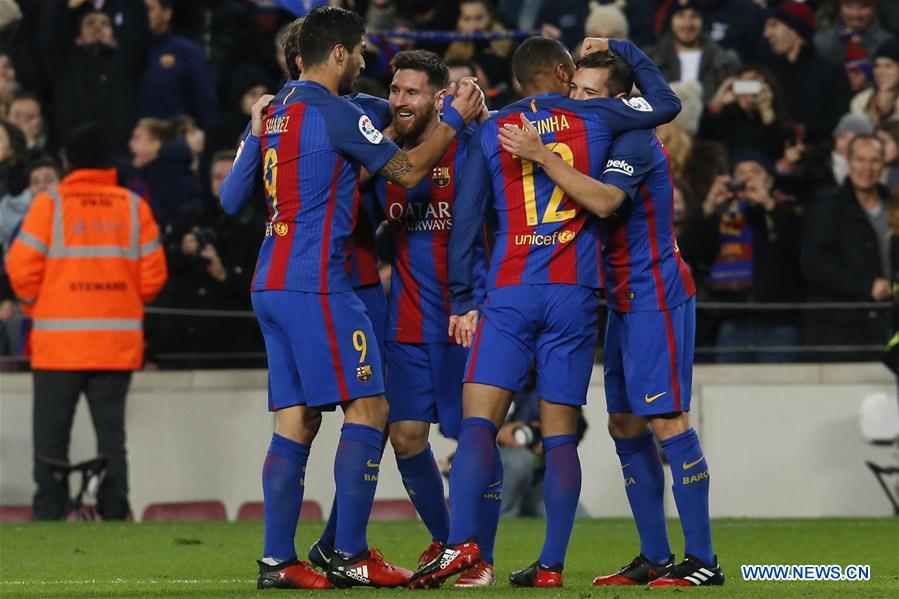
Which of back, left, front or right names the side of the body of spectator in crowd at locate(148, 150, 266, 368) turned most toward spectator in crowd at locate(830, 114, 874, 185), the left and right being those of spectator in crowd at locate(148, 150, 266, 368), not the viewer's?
left

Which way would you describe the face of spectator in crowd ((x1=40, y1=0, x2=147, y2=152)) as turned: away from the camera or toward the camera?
toward the camera

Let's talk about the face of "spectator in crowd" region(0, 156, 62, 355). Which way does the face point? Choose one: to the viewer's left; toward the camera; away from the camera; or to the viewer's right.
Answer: toward the camera

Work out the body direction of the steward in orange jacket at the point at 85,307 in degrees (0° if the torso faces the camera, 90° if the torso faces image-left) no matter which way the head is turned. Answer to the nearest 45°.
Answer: approximately 180°

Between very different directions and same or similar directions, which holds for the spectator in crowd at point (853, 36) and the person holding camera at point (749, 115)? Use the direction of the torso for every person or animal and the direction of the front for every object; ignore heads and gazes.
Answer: same or similar directions

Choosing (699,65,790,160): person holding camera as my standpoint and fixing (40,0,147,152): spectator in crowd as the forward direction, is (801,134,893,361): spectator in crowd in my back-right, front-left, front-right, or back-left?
back-left

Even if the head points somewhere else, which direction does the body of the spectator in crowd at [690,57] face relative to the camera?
toward the camera

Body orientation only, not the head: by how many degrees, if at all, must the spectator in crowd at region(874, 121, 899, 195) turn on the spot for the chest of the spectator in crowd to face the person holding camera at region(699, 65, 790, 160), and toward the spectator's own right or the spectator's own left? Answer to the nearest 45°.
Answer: approximately 45° to the spectator's own right

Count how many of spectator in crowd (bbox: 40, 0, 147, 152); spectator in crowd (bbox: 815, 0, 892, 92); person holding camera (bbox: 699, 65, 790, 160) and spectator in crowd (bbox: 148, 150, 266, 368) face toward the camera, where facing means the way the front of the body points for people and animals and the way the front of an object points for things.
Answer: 4

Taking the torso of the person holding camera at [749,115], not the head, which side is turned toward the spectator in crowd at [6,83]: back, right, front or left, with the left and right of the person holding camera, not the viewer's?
right

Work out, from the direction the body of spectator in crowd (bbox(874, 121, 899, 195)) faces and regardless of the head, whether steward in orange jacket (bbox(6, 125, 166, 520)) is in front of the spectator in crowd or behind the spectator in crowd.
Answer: in front

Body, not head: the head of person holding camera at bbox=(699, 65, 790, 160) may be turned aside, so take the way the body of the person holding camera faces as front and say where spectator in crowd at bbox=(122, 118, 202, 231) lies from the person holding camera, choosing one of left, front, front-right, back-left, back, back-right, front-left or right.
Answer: right

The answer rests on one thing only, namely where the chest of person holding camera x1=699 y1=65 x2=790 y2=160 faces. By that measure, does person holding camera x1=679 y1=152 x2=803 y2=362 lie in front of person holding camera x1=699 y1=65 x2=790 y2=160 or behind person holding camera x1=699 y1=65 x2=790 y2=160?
in front

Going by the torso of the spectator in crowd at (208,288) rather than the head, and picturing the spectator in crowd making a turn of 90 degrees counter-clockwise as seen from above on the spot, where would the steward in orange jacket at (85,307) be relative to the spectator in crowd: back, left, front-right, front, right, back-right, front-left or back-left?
back-right

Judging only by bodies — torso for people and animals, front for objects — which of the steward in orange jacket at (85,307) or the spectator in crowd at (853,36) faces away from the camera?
the steward in orange jacket

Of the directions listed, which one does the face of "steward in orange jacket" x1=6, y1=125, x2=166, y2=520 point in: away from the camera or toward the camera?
away from the camera

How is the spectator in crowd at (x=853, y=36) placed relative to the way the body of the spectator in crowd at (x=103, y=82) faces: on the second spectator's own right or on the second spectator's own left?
on the second spectator's own left

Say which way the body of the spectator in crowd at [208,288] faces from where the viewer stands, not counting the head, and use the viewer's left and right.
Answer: facing the viewer

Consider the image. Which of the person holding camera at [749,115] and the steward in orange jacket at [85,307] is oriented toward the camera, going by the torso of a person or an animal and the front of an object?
the person holding camera
